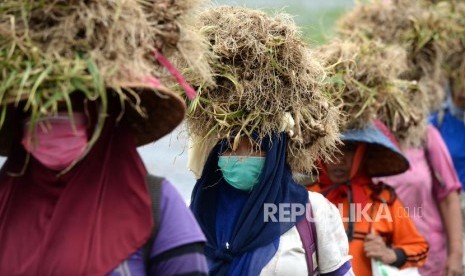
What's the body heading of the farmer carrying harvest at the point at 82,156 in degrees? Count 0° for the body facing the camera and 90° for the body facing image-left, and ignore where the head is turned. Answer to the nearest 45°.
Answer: approximately 45°
